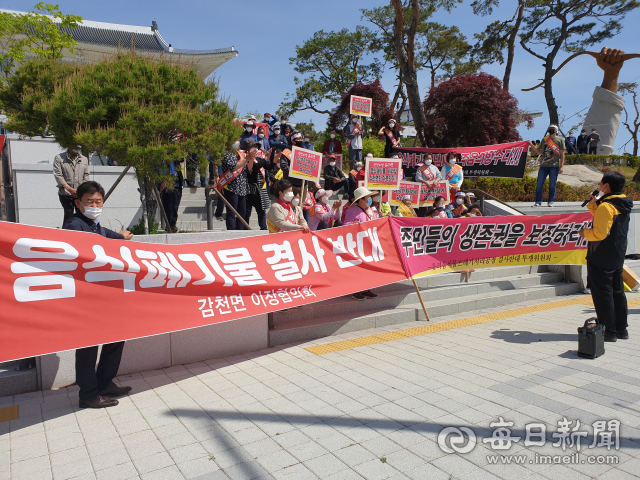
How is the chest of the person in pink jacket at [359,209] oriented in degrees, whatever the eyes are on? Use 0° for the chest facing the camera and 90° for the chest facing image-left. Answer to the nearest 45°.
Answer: approximately 315°

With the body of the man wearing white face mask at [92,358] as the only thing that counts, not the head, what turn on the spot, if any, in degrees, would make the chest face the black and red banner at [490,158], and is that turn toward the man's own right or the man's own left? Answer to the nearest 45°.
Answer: approximately 90° to the man's own left

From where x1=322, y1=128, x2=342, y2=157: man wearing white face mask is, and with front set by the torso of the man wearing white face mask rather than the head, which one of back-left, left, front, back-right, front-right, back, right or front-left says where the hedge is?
left

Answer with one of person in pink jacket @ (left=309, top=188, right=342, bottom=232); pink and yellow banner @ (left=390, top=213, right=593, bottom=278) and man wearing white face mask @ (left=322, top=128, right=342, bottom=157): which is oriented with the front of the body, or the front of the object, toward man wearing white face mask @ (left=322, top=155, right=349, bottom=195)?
man wearing white face mask @ (left=322, top=128, right=342, bottom=157)

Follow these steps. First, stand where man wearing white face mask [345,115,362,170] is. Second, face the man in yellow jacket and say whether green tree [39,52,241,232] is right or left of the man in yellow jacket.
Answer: right

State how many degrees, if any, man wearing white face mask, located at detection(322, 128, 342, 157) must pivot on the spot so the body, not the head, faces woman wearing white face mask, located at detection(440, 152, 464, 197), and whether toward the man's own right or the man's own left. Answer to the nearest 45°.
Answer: approximately 45° to the man's own left

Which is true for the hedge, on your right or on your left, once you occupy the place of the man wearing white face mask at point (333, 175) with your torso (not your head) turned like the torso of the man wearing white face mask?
on your left
